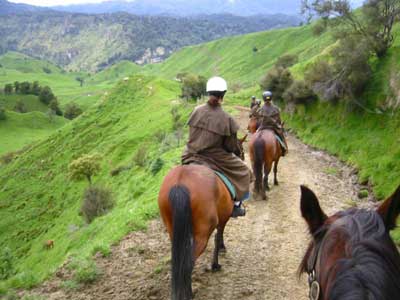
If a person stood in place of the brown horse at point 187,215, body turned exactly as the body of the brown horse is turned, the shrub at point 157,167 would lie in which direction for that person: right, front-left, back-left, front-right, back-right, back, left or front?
front-left

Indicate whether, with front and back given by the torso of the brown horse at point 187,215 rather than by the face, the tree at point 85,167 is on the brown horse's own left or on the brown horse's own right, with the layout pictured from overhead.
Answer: on the brown horse's own left

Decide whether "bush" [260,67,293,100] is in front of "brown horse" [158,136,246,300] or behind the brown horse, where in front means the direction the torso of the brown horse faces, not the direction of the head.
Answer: in front

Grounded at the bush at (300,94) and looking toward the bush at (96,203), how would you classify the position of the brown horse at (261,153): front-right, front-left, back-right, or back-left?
front-left

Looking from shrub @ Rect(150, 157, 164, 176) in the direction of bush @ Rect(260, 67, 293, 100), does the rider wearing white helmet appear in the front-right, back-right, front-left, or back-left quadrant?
back-right

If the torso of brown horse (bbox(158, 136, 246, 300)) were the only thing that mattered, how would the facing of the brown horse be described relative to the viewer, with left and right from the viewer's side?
facing away from the viewer and to the right of the viewer

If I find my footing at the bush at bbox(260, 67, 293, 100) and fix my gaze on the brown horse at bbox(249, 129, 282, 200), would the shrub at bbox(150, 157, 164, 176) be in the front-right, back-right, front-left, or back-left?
front-right

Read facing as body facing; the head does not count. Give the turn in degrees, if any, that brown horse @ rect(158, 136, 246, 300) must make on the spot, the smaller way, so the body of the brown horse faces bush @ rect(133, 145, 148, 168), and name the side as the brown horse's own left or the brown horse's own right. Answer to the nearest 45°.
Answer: approximately 45° to the brown horse's own left

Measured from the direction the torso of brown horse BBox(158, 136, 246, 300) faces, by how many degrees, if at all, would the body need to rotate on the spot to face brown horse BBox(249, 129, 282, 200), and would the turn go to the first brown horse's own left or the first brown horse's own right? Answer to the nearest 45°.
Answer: approximately 45° to the first brown horse's own left

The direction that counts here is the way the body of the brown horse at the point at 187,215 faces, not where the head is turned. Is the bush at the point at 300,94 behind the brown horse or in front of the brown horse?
in front
